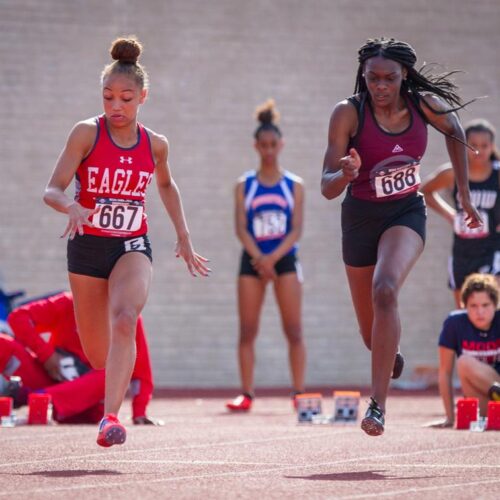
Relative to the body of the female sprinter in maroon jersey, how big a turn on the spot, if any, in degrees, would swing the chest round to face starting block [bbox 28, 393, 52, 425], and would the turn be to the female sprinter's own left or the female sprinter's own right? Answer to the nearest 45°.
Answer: approximately 135° to the female sprinter's own right

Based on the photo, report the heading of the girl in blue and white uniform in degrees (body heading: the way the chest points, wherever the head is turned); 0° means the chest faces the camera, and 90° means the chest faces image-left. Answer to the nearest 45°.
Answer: approximately 0°

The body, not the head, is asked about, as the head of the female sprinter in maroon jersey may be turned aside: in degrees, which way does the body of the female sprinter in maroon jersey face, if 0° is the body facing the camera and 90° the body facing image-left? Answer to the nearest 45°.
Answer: approximately 0°

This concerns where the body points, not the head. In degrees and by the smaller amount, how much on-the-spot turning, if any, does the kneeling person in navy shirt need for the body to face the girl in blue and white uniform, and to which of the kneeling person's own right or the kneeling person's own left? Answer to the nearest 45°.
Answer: approximately 135° to the kneeling person's own right

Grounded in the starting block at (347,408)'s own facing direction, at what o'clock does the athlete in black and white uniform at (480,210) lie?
The athlete in black and white uniform is roughly at 7 o'clock from the starting block.

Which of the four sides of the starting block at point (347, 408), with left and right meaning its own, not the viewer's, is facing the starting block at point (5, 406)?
right

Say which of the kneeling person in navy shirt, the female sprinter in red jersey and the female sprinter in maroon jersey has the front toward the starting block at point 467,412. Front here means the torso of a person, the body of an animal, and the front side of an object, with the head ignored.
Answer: the kneeling person in navy shirt

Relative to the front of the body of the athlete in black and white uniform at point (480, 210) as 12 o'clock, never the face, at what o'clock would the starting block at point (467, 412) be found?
The starting block is roughly at 12 o'clock from the athlete in black and white uniform.
